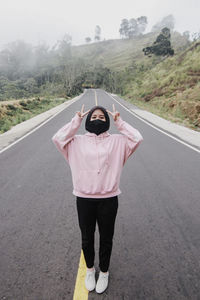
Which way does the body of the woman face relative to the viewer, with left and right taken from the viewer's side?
facing the viewer

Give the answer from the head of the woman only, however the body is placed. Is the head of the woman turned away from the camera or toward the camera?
toward the camera
